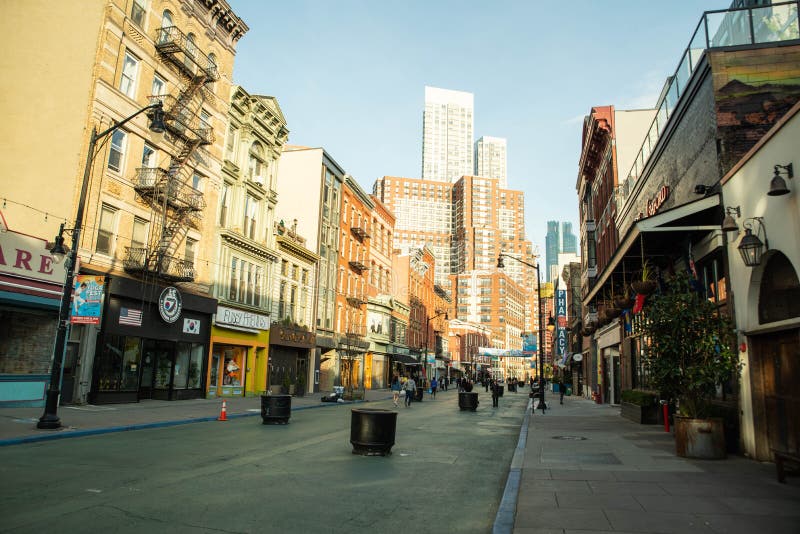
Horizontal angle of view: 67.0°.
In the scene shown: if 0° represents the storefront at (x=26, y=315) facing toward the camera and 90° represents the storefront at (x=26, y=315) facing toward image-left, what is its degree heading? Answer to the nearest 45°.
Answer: approximately 315°

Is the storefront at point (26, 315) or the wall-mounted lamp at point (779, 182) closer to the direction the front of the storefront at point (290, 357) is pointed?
the wall-mounted lamp

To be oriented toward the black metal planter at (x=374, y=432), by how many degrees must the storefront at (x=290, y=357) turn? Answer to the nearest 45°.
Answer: approximately 45° to its right

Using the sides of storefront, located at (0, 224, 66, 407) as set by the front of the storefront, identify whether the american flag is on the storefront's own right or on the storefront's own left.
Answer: on the storefront's own left

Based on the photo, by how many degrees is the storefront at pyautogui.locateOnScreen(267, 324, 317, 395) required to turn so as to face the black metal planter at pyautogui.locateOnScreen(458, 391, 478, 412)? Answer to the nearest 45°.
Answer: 0° — it already faces it

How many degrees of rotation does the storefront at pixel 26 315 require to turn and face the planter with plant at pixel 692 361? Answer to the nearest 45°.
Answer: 0° — it already faces it

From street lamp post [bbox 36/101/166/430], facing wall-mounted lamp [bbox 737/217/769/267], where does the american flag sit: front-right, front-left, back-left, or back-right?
back-left

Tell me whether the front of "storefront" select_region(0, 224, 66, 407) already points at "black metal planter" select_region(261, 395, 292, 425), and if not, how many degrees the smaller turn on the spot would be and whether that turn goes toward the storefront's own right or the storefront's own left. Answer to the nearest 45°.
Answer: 0° — it already faces it
